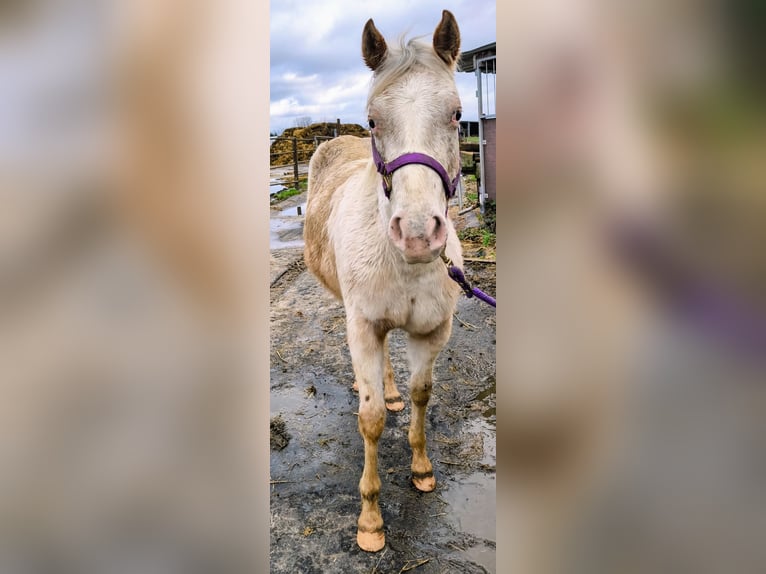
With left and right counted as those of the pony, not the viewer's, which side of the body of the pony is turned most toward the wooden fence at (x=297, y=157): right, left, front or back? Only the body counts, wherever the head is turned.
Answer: back

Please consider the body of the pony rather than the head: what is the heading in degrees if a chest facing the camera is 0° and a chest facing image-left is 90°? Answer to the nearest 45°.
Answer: approximately 0°
